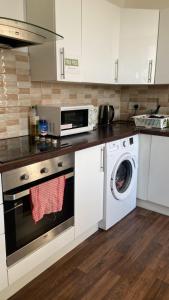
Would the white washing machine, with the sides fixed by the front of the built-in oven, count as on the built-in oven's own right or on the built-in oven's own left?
on the built-in oven's own left
